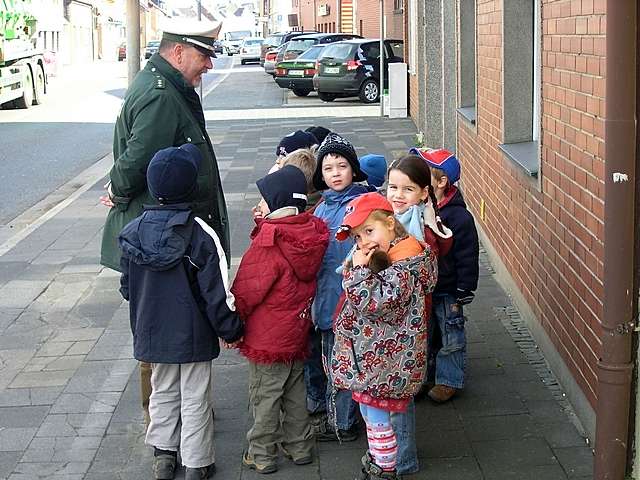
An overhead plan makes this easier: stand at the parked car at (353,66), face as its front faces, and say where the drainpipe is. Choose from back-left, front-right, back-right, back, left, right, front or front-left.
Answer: back-right

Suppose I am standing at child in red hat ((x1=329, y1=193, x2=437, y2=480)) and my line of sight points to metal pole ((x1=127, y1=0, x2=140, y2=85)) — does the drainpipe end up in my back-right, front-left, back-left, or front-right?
back-right

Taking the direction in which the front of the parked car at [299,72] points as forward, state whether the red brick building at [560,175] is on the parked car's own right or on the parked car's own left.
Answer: on the parked car's own right

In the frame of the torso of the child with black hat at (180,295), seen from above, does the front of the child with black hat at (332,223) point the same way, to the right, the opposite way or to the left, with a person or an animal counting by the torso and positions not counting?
the opposite way

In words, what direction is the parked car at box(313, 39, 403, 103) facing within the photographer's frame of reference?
facing away from the viewer and to the right of the viewer

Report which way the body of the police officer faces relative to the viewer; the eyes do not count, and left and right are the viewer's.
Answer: facing to the right of the viewer

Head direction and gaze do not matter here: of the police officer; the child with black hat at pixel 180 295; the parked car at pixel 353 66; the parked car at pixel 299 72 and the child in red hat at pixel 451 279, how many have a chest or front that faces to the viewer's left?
1

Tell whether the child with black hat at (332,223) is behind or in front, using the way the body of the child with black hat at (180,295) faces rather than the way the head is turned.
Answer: in front

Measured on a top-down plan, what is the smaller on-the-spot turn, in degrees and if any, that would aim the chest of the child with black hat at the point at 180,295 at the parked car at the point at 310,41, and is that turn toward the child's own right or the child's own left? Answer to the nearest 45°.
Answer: approximately 45° to the child's own left

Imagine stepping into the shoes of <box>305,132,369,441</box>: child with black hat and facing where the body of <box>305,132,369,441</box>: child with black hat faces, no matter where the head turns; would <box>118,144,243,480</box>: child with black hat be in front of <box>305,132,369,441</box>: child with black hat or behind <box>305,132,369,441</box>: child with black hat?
in front

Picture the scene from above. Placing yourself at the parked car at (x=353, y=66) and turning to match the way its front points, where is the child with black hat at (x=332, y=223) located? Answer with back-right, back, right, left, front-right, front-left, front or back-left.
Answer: back-right

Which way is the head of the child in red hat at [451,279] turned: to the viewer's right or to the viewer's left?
to the viewer's left

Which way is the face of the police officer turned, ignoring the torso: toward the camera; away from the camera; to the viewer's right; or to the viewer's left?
to the viewer's right

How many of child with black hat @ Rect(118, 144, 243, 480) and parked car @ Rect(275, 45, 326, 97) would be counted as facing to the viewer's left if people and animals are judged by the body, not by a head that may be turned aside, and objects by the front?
0
